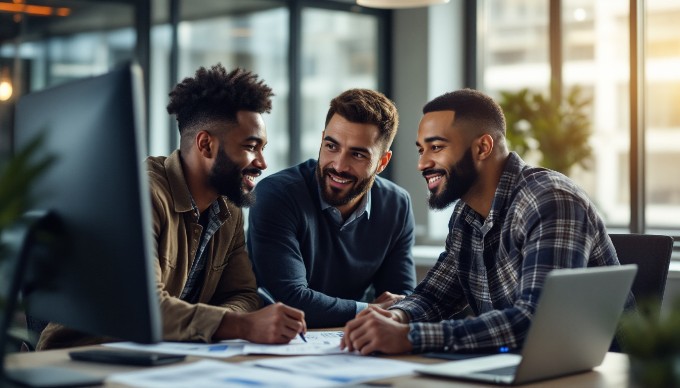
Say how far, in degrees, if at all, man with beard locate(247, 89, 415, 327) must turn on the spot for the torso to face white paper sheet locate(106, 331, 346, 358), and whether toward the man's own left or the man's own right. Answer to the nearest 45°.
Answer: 0° — they already face it

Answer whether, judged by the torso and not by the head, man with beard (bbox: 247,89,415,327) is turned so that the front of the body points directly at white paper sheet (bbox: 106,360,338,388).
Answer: yes

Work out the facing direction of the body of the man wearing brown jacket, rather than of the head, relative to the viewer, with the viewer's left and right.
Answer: facing the viewer and to the right of the viewer

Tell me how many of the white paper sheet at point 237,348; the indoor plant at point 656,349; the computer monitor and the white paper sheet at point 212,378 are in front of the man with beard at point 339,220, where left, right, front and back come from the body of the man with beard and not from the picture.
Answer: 4

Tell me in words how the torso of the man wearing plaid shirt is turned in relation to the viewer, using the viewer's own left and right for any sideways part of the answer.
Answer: facing the viewer and to the left of the viewer

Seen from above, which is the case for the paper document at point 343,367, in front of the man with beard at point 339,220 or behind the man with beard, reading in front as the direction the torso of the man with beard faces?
in front

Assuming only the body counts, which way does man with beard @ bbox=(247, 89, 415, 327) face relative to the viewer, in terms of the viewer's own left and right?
facing the viewer

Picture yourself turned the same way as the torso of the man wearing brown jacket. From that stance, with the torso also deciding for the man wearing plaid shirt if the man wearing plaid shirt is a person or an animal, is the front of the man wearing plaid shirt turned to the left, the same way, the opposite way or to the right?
to the right

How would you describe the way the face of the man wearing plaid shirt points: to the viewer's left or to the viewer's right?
to the viewer's left

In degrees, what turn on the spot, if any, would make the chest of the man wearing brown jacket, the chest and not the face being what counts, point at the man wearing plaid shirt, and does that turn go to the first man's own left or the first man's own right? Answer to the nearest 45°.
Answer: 0° — they already face them

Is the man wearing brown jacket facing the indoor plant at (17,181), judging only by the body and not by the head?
no

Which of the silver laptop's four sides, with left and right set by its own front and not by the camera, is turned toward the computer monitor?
left

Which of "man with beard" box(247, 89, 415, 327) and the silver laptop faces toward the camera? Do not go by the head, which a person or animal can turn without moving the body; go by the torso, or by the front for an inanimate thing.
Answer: the man with beard

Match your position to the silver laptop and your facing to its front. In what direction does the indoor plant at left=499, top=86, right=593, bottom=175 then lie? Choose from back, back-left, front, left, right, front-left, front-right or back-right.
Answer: front-right

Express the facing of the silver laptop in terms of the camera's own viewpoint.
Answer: facing away from the viewer and to the left of the viewer

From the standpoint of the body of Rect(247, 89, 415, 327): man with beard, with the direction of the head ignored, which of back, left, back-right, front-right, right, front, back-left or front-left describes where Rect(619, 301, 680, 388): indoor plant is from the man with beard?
front

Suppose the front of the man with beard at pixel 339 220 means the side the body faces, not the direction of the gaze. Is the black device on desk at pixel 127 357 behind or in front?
in front

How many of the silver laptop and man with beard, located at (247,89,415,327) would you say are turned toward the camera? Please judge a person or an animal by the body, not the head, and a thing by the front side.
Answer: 1

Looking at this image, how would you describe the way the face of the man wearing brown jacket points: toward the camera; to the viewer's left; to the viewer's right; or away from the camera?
to the viewer's right
